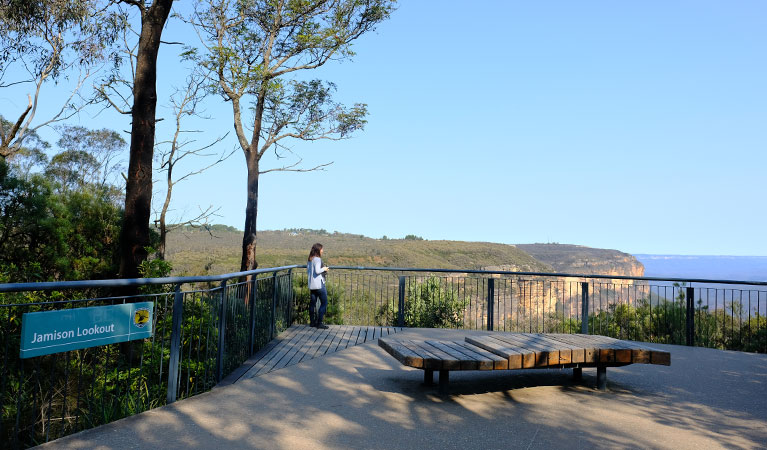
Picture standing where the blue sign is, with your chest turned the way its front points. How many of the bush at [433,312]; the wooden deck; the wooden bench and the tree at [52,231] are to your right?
0

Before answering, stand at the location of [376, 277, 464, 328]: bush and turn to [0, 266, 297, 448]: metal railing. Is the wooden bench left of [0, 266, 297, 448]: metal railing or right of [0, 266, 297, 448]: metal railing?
left

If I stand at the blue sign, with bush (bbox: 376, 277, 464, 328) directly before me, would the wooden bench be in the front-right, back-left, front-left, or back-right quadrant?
front-right

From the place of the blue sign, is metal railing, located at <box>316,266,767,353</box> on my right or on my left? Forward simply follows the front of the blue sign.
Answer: on my left

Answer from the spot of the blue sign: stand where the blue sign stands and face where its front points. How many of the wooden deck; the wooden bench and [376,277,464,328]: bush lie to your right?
0

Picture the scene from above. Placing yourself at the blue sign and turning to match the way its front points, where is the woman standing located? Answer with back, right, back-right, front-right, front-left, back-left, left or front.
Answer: left

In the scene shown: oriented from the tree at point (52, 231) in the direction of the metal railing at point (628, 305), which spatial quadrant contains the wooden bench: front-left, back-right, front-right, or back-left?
front-right

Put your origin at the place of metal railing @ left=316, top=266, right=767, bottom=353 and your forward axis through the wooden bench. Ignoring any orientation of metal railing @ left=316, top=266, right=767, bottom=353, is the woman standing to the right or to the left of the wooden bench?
right

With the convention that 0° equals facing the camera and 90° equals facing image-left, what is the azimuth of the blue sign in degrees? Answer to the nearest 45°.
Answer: approximately 315°

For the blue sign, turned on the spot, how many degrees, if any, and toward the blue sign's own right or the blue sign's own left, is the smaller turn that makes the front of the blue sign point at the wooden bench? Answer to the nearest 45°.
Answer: approximately 45° to the blue sign's own left

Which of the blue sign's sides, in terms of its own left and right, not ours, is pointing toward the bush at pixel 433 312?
left

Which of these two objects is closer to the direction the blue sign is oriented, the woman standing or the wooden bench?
the wooden bench

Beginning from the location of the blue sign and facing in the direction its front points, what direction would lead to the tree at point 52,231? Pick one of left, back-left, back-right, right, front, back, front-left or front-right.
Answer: back-left

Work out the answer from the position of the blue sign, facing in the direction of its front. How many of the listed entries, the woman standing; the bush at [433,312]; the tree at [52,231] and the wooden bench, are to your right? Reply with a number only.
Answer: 0

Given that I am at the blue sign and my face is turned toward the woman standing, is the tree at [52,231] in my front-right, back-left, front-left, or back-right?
front-left

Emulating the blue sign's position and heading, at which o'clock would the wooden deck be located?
The wooden deck is roughly at 9 o'clock from the blue sign.
